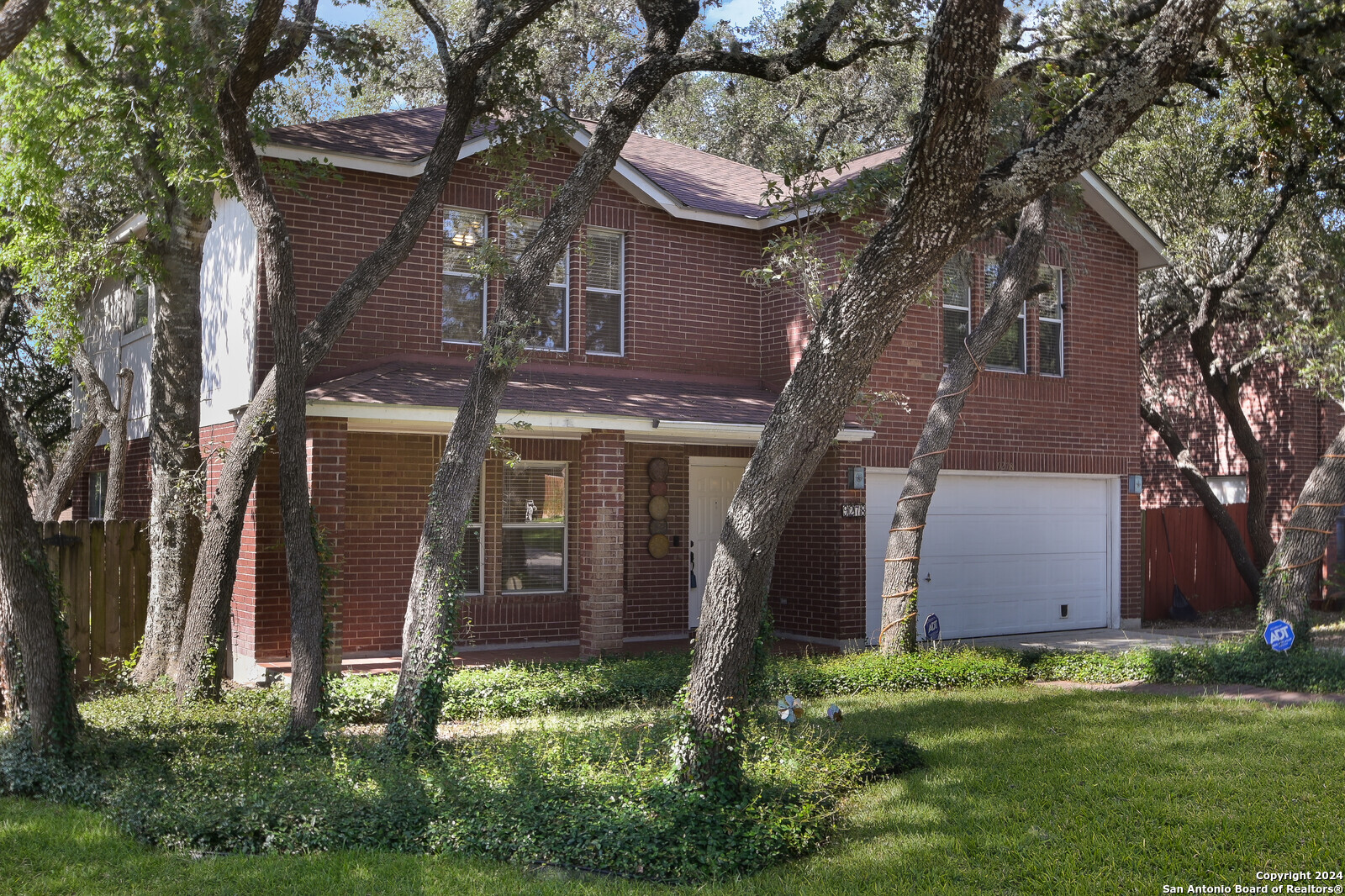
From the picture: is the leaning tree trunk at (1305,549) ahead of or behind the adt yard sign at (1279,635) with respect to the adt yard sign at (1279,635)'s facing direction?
behind

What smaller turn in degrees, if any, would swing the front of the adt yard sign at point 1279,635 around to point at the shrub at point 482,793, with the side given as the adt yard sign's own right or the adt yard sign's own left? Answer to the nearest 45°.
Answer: approximately 45° to the adt yard sign's own right

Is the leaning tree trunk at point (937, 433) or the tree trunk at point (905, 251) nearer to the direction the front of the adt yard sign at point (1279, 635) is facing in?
the tree trunk

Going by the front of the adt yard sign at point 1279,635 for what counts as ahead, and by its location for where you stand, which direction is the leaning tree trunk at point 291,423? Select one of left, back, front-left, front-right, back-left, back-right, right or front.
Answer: front-right

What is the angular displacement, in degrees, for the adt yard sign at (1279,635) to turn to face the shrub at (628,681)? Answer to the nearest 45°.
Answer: approximately 45° to its right

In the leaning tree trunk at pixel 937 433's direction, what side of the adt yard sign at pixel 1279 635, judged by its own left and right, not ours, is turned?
right

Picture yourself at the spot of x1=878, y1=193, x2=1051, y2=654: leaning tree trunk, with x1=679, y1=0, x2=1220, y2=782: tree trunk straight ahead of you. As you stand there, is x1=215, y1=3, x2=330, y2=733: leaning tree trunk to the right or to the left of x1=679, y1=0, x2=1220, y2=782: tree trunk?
right

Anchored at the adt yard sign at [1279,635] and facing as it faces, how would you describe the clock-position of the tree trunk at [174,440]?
The tree trunk is roughly at 2 o'clock from the adt yard sign.

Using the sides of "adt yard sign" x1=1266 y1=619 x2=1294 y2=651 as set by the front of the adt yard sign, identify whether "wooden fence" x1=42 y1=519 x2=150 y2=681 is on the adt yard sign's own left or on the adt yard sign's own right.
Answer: on the adt yard sign's own right

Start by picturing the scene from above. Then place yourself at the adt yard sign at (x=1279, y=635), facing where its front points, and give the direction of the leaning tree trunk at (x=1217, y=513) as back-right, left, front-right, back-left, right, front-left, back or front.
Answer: back

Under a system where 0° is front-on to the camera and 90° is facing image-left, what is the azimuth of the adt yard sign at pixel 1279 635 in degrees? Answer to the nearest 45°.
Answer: approximately 0°

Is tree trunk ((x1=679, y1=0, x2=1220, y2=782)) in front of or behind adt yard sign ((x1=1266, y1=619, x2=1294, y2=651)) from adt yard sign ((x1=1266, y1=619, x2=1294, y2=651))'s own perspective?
in front

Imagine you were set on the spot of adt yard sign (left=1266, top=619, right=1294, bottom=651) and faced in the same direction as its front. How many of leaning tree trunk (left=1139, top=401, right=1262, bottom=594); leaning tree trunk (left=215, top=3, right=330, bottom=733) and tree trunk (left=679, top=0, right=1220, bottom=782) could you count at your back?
1

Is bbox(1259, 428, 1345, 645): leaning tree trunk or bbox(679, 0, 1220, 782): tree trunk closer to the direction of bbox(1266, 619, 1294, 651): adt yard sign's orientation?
the tree trunk
